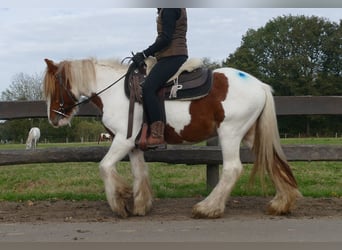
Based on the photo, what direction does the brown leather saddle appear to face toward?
to the viewer's left

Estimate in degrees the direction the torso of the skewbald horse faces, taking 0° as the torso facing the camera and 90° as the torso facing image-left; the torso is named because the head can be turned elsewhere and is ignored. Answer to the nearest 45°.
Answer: approximately 90°
